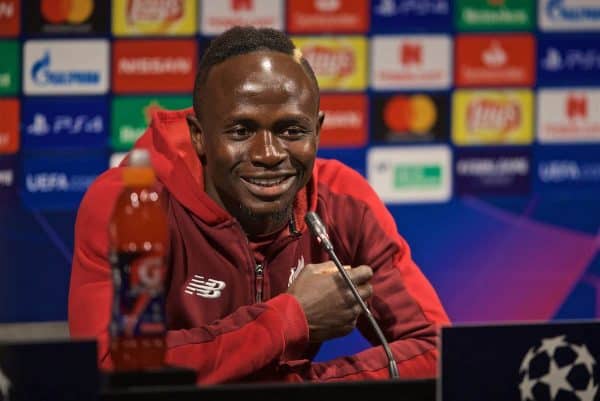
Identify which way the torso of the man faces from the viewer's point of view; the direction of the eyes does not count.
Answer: toward the camera

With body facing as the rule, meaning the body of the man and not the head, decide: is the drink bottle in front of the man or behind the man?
in front

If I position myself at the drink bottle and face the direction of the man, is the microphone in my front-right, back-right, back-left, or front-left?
front-right

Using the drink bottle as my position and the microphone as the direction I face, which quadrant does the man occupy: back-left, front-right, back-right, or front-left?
front-left
